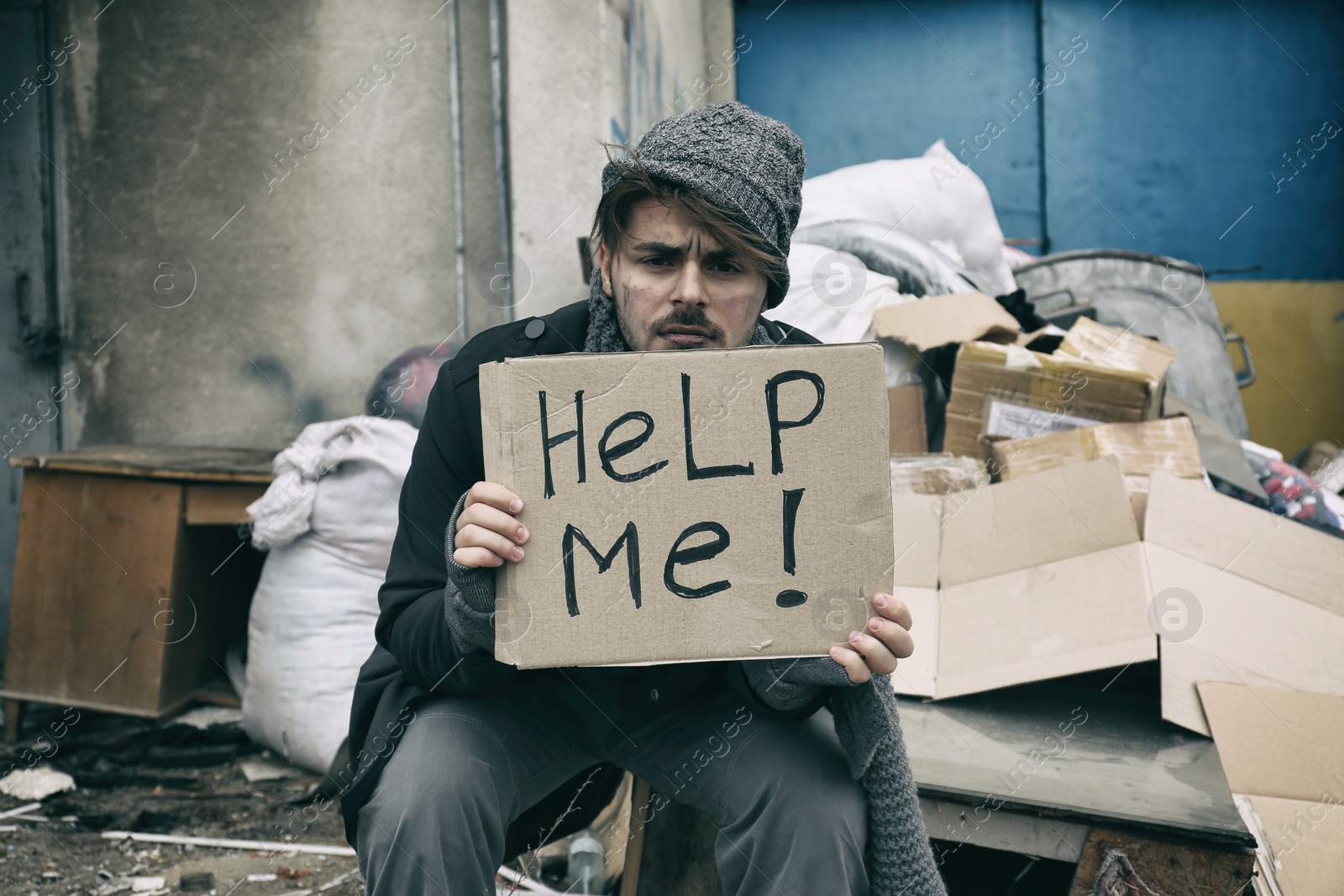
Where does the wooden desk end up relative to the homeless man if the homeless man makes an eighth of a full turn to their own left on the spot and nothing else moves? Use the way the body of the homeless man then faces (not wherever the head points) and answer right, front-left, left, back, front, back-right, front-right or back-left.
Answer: back

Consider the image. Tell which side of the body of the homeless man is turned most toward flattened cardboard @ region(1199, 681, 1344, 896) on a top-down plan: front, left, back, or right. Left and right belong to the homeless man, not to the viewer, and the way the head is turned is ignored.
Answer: left

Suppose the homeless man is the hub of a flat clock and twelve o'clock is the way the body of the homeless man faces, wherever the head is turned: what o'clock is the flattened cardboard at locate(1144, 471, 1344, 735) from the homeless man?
The flattened cardboard is roughly at 8 o'clock from the homeless man.

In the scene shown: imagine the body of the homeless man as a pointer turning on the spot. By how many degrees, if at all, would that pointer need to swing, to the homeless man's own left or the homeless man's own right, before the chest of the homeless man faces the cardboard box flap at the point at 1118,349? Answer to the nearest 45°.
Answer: approximately 135° to the homeless man's own left

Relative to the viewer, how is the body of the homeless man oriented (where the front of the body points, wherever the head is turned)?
toward the camera

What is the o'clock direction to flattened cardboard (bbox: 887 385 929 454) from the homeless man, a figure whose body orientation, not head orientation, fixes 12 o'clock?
The flattened cardboard is roughly at 7 o'clock from the homeless man.

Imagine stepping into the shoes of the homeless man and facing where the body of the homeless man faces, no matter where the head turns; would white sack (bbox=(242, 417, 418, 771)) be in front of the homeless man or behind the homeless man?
behind

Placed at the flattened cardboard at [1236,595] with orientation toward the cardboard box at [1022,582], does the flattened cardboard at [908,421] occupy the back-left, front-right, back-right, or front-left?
front-right

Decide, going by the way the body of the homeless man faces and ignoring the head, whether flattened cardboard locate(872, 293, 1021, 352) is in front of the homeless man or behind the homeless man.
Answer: behind
